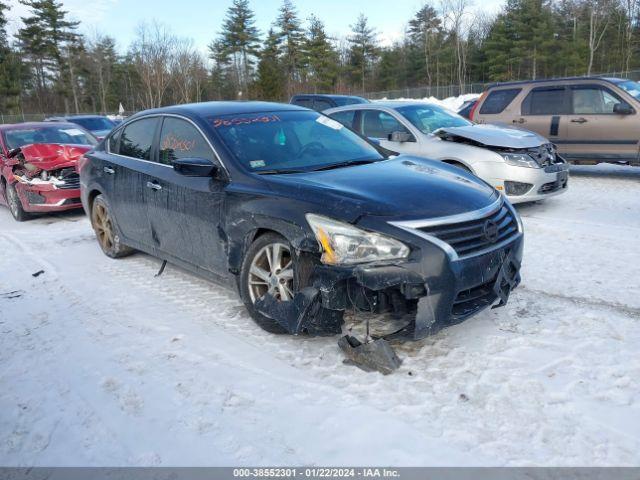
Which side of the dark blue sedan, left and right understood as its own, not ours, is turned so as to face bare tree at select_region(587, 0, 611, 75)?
left

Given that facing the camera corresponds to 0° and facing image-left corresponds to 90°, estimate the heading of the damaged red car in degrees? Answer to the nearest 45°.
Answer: approximately 315°

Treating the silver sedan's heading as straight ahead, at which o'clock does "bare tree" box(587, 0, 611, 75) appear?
The bare tree is roughly at 8 o'clock from the silver sedan.

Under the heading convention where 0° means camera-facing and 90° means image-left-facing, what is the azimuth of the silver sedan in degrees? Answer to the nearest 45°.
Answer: approximately 315°

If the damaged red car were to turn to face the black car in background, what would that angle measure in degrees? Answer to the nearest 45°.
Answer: approximately 90° to its left

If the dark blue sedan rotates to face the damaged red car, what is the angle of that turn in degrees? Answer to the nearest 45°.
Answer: approximately 180°

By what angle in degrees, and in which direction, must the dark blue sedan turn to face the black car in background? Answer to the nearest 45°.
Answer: approximately 135° to its left

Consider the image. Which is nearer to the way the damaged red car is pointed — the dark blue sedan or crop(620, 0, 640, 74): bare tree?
the dark blue sedan

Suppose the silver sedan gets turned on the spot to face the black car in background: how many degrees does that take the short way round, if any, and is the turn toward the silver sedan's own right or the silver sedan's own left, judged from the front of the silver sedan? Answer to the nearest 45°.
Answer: approximately 180°

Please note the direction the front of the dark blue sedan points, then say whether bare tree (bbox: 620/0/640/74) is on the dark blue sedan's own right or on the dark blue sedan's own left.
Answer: on the dark blue sedan's own left
